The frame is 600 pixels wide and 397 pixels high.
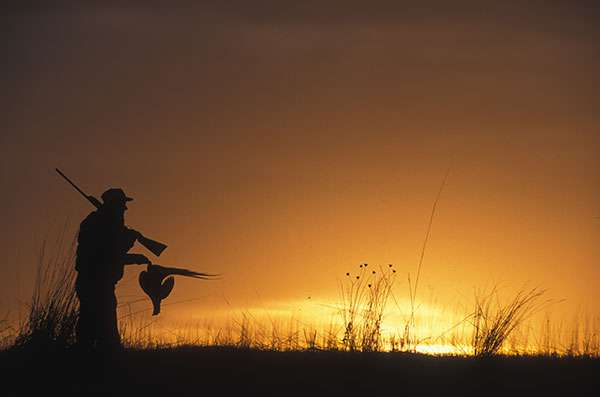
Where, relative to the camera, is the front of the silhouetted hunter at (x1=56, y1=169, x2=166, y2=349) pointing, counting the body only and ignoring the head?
to the viewer's right
